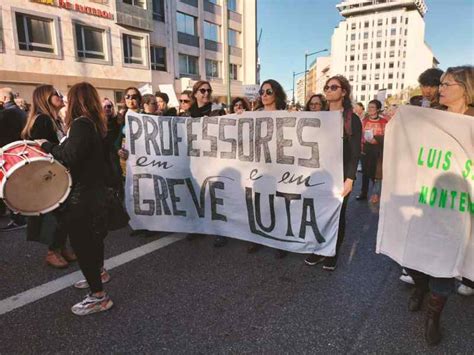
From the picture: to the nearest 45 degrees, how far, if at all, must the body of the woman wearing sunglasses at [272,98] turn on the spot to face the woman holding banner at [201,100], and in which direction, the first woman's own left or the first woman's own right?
approximately 90° to the first woman's own right

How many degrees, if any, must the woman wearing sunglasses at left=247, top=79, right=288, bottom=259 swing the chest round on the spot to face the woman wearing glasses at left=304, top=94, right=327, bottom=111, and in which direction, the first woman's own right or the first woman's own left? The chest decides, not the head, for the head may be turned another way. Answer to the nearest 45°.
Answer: approximately 180°

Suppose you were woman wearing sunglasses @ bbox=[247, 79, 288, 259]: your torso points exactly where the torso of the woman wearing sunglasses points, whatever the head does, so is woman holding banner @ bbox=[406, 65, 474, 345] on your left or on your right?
on your left

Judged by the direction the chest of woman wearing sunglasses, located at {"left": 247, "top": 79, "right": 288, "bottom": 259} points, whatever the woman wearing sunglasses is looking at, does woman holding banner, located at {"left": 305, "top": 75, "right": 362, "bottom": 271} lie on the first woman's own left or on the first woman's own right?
on the first woman's own left

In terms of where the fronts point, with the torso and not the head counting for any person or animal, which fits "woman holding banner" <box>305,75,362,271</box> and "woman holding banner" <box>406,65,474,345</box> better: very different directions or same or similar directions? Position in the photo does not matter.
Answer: same or similar directions

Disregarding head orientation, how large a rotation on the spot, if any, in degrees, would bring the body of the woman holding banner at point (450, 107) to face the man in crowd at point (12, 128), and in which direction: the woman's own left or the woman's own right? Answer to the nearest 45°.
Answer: approximately 45° to the woman's own right

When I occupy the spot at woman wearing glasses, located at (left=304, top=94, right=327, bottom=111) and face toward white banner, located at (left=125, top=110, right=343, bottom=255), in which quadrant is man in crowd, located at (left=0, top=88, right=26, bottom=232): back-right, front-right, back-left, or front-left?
front-right

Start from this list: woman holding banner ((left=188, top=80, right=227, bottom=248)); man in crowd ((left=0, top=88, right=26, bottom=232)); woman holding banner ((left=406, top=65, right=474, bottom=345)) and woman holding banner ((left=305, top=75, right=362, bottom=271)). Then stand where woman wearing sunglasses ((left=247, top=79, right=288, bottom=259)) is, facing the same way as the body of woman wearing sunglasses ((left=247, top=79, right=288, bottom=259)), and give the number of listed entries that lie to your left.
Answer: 2

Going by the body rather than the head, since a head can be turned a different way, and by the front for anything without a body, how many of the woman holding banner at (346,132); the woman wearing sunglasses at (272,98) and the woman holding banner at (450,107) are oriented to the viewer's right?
0

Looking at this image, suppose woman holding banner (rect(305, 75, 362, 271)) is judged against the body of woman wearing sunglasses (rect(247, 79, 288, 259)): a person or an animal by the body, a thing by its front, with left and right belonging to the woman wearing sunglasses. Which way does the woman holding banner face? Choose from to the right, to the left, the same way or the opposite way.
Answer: the same way

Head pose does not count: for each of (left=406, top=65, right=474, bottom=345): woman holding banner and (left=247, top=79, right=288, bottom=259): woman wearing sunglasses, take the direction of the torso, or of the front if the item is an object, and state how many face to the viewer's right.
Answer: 0

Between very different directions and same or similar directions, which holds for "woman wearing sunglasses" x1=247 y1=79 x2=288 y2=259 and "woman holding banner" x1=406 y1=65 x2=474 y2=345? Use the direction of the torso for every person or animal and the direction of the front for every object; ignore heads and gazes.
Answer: same or similar directions

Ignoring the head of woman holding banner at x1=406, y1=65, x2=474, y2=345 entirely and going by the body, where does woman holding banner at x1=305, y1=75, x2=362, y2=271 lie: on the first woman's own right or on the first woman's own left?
on the first woman's own right

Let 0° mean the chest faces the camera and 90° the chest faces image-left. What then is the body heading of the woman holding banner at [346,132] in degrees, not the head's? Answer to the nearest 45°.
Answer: approximately 45°

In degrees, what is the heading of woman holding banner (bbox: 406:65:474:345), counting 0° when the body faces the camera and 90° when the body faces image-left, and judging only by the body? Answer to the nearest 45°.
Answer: approximately 45°
